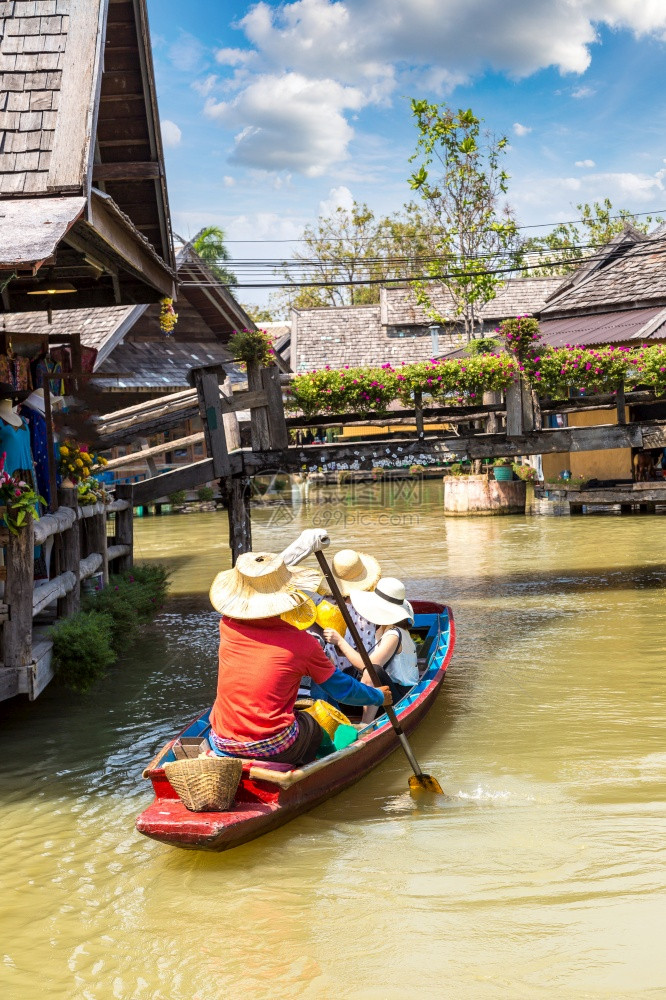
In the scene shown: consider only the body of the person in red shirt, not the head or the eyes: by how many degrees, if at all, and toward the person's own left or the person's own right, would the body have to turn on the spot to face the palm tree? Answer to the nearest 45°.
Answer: approximately 45° to the person's own left

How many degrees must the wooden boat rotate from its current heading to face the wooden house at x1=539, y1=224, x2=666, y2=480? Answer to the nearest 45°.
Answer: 0° — it already faces it

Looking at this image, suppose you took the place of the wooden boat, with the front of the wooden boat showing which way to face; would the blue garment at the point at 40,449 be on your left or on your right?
on your left

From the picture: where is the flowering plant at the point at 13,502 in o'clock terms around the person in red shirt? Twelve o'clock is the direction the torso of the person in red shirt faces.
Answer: The flowering plant is roughly at 9 o'clock from the person in red shirt.

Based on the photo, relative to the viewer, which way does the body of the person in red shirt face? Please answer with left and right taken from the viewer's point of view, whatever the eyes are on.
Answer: facing away from the viewer and to the right of the viewer

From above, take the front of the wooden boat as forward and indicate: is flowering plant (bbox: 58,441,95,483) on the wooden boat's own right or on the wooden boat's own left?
on the wooden boat's own left

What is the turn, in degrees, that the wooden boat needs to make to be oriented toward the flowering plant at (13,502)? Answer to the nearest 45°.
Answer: approximately 90° to its left

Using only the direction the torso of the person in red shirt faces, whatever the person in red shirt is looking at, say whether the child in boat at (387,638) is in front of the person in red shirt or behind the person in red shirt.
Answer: in front

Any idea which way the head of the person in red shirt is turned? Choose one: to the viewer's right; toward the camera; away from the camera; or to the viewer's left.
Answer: away from the camera

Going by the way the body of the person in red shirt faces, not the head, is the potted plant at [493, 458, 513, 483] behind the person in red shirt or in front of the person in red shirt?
in front

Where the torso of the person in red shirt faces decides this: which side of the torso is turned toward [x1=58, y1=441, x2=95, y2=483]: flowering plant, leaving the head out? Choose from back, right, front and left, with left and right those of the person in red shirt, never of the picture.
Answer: left

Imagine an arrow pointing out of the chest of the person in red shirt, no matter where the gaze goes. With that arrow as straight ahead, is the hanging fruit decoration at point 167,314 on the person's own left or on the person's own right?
on the person's own left

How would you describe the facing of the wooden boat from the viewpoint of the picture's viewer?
facing away from the viewer and to the right of the viewer

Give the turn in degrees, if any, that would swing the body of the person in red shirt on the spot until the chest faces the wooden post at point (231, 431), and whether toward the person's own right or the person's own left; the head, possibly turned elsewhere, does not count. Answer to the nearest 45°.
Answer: approximately 45° to the person's own left

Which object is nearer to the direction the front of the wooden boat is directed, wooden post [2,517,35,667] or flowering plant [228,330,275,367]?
the flowering plant

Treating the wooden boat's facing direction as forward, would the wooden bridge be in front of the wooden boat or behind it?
in front

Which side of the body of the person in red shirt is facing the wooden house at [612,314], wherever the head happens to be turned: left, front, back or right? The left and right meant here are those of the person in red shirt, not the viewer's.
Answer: front

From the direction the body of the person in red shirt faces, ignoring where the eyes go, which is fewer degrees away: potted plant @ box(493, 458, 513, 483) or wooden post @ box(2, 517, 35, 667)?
the potted plant
